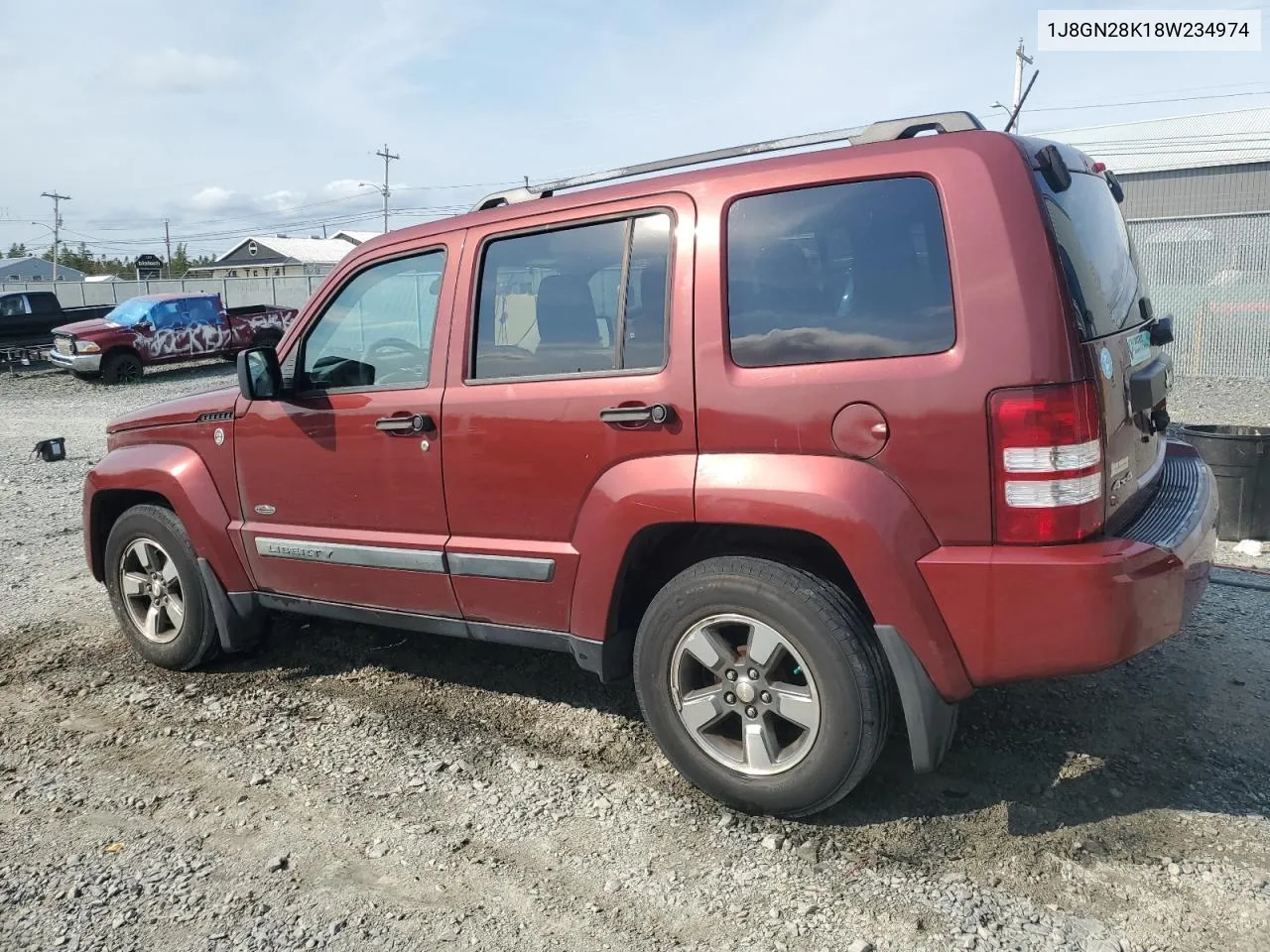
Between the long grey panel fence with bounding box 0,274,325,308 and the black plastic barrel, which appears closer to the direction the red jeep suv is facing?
the long grey panel fence

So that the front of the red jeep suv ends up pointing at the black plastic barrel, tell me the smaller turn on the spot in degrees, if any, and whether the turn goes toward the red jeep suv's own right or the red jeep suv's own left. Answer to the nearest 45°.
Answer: approximately 90° to the red jeep suv's own right

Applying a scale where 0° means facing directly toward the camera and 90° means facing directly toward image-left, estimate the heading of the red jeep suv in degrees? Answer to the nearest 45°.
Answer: approximately 135°

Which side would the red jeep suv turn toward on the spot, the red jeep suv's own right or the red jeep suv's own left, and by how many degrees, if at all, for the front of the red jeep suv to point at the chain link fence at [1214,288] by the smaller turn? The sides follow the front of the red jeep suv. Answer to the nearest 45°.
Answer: approximately 90° to the red jeep suv's own right

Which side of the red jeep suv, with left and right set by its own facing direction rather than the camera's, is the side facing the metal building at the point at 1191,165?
right

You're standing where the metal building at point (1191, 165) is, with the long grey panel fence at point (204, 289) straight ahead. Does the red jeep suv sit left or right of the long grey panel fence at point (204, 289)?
left
